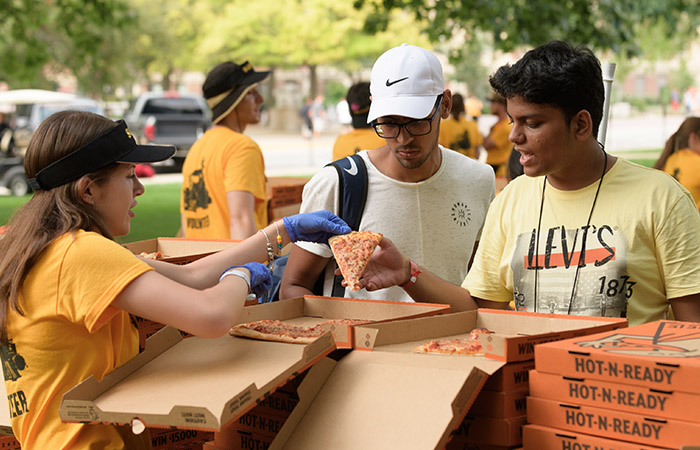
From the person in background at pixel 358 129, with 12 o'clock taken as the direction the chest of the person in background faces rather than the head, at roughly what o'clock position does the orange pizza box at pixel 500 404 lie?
The orange pizza box is roughly at 6 o'clock from the person in background.

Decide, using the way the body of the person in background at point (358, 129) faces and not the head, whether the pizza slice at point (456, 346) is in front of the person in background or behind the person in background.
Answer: behind

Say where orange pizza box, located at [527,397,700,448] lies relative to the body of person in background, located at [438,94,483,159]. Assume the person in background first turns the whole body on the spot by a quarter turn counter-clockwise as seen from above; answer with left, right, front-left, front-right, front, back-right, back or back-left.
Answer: left

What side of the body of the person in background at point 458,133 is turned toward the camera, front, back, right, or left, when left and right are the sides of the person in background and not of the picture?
back

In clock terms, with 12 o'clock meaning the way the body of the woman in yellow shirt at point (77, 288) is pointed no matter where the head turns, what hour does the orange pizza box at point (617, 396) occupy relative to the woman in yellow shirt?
The orange pizza box is roughly at 1 o'clock from the woman in yellow shirt.

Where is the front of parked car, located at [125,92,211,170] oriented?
away from the camera

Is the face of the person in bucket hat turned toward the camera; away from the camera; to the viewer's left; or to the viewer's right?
to the viewer's right

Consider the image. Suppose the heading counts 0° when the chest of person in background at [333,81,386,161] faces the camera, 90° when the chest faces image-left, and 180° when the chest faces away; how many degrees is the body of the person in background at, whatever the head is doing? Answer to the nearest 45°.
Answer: approximately 180°

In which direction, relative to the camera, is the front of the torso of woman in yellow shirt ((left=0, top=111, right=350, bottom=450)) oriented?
to the viewer's right
